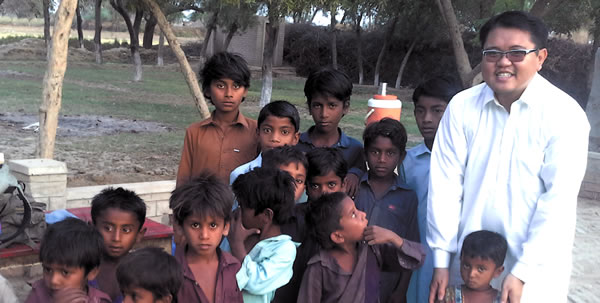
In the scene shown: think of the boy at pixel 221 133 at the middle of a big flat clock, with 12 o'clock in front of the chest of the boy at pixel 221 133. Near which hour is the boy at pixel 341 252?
the boy at pixel 341 252 is roughly at 11 o'clock from the boy at pixel 221 133.

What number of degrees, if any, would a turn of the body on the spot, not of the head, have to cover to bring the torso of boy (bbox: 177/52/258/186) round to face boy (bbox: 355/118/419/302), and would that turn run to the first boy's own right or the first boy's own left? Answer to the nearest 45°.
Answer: approximately 45° to the first boy's own left

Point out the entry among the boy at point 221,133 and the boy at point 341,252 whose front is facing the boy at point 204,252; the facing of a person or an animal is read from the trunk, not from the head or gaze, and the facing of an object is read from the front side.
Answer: the boy at point 221,133

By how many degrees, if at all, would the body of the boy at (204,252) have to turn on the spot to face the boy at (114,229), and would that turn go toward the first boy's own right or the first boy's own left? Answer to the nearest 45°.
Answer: approximately 135° to the first boy's own right

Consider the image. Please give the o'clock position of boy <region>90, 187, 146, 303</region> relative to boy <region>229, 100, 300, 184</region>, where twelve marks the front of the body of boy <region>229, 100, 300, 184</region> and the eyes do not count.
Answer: boy <region>90, 187, 146, 303</region> is roughly at 2 o'clock from boy <region>229, 100, 300, 184</region>.
